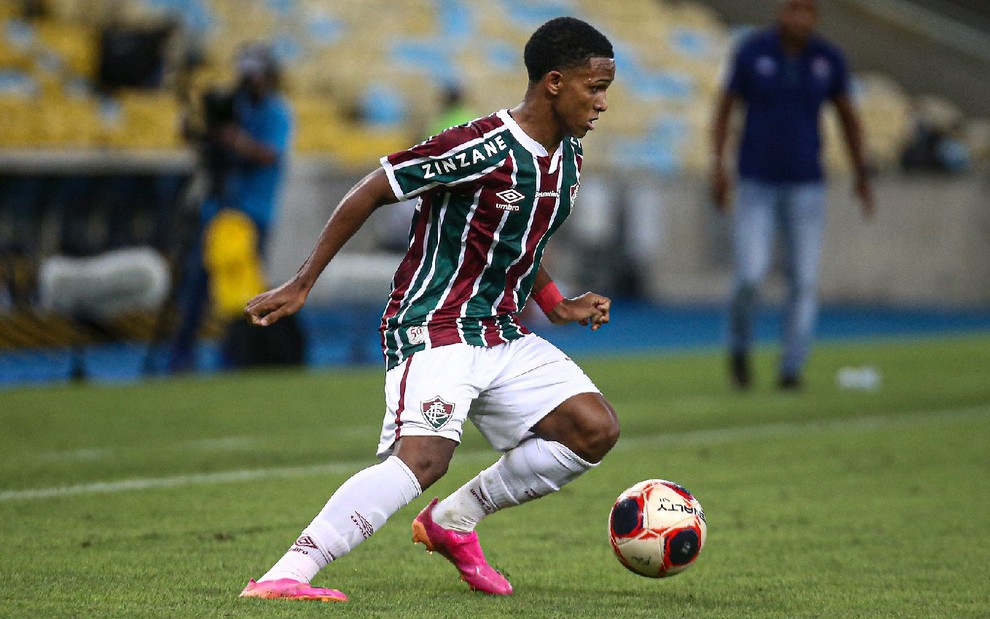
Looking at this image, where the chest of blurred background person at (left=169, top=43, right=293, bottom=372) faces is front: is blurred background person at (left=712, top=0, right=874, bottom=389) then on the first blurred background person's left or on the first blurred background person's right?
on the first blurred background person's left

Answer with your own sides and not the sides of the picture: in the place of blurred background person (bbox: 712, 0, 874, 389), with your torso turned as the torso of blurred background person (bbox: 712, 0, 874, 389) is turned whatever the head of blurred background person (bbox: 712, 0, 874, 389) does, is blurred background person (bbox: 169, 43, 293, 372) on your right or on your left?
on your right

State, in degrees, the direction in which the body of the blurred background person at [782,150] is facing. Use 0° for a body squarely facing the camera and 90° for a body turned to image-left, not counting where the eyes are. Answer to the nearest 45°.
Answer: approximately 0°

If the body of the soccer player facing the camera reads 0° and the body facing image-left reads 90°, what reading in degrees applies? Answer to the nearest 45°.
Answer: approximately 315°

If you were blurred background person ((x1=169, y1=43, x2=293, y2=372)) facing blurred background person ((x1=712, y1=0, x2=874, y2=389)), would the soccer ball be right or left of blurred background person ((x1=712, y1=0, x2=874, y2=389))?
right

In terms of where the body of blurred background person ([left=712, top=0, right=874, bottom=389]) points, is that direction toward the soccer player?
yes

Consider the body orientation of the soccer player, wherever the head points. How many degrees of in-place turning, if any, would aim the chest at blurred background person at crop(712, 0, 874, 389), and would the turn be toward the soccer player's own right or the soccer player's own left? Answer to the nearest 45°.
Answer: approximately 135° to the soccer player's own left

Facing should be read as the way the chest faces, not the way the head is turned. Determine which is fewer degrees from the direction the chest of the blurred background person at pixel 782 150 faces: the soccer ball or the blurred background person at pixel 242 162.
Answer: the soccer ball
